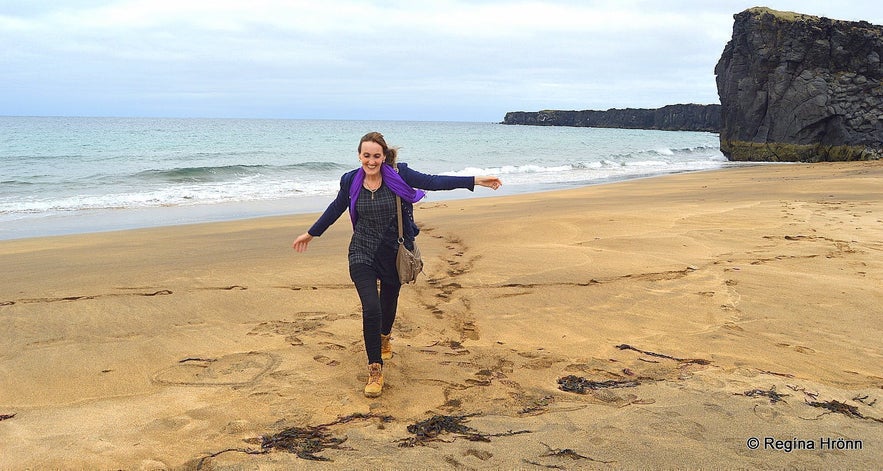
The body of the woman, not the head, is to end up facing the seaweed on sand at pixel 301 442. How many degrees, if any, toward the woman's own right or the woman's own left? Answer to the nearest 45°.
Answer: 0° — they already face it

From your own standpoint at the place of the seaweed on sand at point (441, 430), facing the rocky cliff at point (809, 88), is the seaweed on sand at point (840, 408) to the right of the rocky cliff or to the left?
right

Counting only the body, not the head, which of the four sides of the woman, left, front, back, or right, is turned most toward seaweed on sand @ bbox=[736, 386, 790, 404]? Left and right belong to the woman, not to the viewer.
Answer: left

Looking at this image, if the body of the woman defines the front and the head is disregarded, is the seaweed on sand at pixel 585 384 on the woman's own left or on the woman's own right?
on the woman's own left

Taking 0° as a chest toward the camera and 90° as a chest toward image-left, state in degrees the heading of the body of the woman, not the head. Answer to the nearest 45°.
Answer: approximately 0°

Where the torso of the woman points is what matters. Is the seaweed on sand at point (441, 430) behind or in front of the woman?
in front
